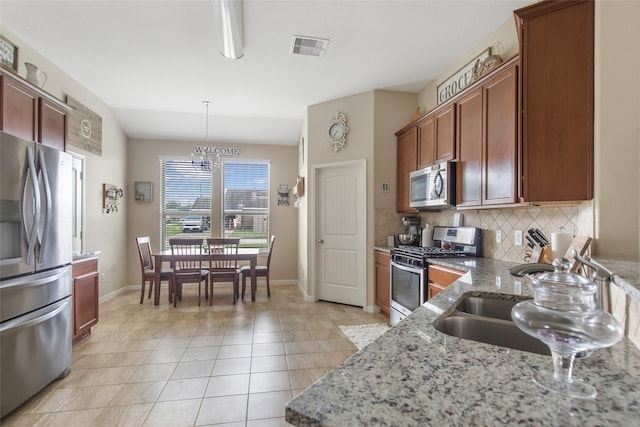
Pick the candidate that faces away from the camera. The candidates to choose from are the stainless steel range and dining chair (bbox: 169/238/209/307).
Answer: the dining chair

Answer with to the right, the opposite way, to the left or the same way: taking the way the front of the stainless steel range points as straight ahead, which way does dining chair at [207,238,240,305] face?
to the right

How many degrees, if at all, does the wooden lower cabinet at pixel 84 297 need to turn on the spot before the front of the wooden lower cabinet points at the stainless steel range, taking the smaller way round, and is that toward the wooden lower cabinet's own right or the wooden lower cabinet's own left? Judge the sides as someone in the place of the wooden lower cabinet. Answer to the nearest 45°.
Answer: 0° — it already faces it

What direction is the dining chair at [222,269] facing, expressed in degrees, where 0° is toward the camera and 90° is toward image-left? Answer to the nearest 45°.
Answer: approximately 180°

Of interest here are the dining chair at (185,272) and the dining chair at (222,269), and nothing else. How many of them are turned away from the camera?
2

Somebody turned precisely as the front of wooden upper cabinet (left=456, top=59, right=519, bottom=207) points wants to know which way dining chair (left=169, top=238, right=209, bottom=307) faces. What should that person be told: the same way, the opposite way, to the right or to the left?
to the right

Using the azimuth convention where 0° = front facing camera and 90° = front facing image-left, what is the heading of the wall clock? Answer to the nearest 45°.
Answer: approximately 45°

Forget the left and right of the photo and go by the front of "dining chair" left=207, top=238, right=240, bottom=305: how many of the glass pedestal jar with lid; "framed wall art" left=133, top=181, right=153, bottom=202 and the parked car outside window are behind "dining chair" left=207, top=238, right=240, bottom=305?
1

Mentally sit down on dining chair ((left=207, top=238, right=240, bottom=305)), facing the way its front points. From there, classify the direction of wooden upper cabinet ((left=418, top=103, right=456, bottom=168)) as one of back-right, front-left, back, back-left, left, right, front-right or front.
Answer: back-right

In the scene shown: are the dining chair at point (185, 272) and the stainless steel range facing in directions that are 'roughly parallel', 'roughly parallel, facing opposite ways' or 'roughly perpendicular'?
roughly perpendicular

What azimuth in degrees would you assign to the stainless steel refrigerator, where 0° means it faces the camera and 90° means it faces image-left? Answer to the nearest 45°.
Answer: approximately 315°

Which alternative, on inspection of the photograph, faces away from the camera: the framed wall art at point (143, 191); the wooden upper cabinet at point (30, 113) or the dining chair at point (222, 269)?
the dining chair

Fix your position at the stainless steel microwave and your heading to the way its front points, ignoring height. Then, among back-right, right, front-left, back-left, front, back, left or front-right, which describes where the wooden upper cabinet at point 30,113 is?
front

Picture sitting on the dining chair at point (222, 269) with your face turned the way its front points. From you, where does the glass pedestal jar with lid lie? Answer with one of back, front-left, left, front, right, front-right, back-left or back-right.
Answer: back

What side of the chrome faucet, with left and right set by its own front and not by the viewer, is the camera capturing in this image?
left

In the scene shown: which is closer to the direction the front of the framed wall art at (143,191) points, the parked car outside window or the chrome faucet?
the chrome faucet

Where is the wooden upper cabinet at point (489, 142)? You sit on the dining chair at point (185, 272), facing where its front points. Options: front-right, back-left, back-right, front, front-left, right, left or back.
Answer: back-right

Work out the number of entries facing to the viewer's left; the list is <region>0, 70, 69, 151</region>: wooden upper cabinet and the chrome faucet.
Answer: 1

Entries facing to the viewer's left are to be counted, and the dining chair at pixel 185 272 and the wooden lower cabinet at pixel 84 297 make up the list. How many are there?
0

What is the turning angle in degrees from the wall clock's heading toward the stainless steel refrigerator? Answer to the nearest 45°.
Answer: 0° — it already faces it
